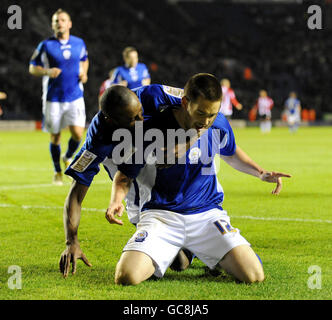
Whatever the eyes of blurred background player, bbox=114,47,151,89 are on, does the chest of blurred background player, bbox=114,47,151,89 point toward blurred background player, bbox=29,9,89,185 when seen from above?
yes

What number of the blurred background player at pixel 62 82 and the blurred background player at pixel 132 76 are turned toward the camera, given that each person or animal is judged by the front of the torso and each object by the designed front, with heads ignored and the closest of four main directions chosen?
2

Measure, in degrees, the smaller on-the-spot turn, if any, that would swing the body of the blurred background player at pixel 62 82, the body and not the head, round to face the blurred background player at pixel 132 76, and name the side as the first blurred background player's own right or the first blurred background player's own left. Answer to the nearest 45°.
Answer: approximately 180°

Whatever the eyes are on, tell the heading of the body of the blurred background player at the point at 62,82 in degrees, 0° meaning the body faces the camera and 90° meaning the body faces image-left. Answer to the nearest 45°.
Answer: approximately 0°
